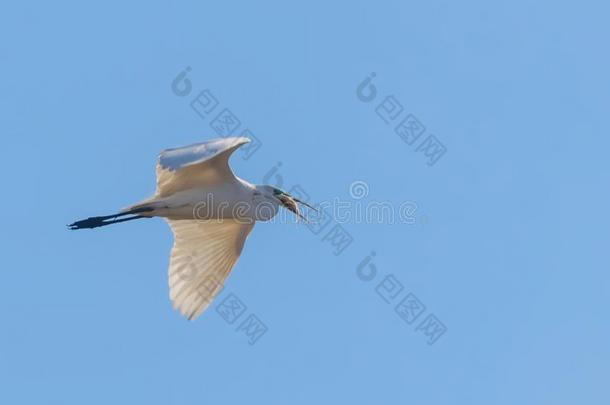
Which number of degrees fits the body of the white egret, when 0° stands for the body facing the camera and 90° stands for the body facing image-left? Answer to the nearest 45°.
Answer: approximately 270°
